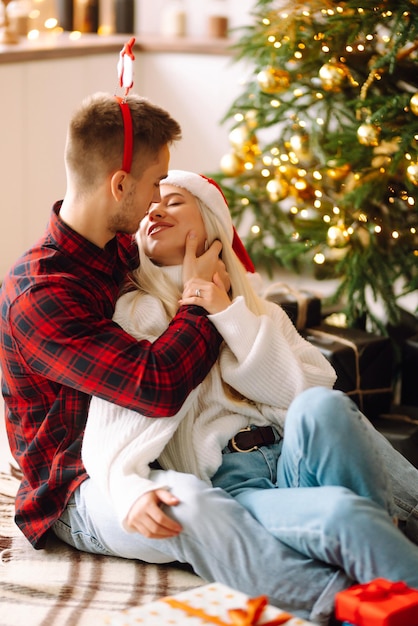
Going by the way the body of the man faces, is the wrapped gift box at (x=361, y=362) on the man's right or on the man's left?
on the man's left

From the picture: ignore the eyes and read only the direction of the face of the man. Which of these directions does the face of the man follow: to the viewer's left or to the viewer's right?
to the viewer's right

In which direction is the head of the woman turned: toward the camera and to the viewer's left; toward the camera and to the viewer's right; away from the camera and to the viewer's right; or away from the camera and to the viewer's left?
toward the camera and to the viewer's left

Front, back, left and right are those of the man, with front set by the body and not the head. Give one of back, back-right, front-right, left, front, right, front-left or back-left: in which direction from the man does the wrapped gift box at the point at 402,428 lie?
front-left

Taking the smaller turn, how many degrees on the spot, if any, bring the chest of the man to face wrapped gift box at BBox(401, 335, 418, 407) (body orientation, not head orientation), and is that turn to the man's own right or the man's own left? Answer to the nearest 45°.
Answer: approximately 45° to the man's own left

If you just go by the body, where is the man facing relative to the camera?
to the viewer's right
